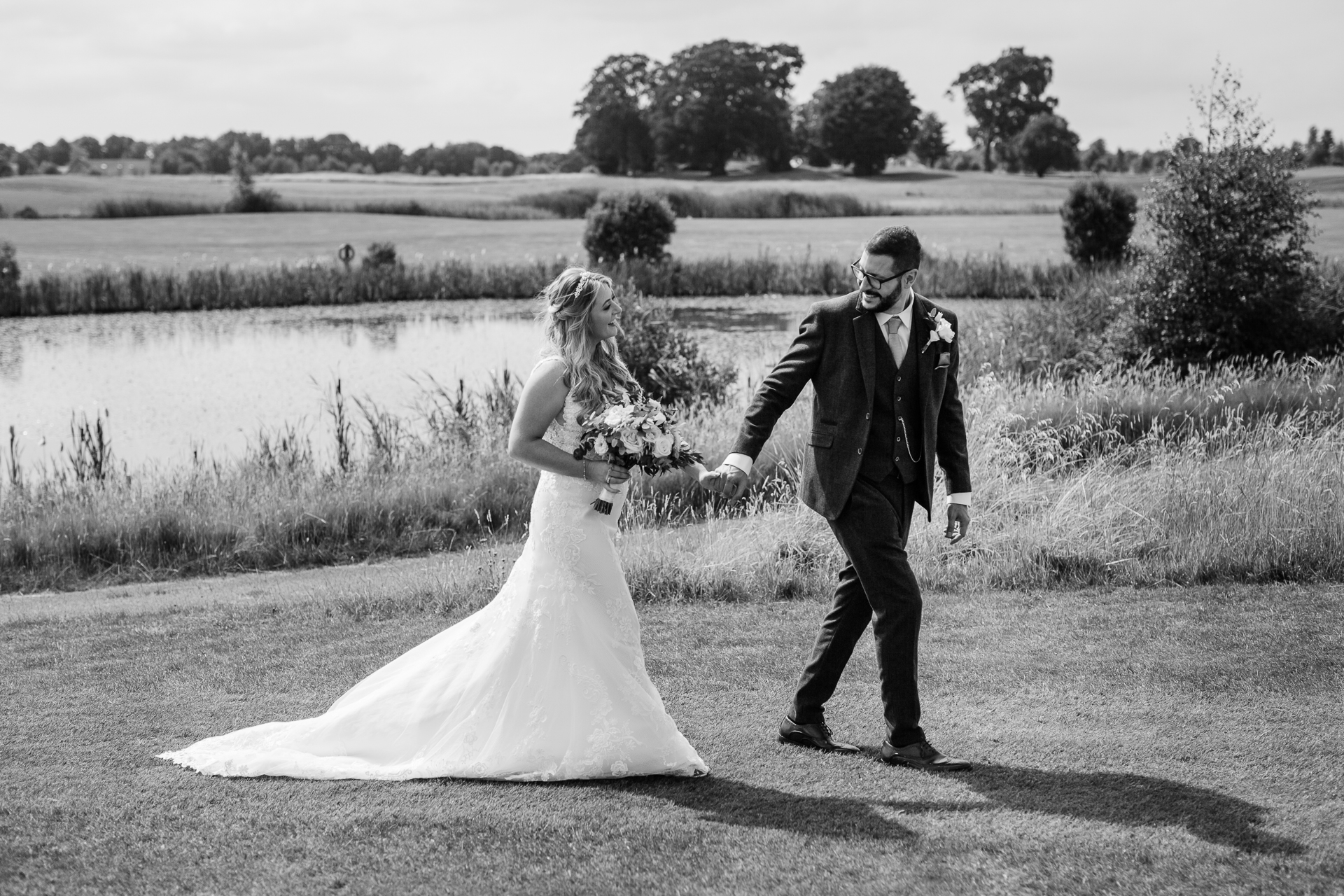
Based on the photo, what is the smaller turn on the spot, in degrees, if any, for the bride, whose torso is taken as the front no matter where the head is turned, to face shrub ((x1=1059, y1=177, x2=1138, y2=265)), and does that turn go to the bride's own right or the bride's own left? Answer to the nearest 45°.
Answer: approximately 45° to the bride's own left

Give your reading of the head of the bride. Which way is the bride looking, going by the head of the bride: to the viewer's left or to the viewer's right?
to the viewer's right

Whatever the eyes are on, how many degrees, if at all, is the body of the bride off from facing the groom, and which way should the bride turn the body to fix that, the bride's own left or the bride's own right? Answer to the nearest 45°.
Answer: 0° — they already face them

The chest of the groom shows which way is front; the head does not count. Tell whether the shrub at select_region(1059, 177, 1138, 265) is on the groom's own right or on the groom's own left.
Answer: on the groom's own left

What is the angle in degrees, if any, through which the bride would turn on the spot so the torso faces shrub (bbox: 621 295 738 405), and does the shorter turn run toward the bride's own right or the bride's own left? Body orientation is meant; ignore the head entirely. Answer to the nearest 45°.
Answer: approximately 90° to the bride's own left

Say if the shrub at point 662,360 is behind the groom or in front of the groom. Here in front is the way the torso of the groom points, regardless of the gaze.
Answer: behind

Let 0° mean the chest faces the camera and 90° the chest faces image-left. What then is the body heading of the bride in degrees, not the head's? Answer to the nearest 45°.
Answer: approximately 270°

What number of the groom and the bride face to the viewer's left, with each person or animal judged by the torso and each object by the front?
0
